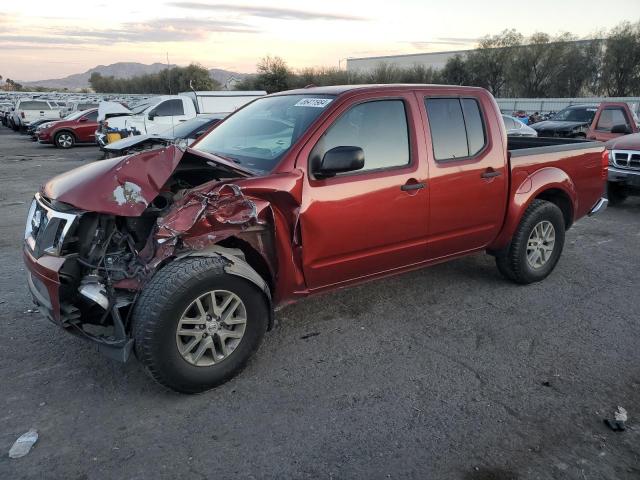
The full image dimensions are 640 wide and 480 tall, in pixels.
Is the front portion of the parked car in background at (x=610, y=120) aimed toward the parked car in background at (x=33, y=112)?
no

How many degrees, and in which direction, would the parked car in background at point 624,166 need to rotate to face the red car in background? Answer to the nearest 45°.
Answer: approximately 45° to its right

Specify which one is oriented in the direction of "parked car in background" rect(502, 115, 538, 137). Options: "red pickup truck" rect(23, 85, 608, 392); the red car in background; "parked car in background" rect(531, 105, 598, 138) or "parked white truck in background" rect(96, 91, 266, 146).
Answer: "parked car in background" rect(531, 105, 598, 138)

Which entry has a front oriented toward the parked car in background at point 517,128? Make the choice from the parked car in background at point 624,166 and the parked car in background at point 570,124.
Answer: the parked car in background at point 570,124

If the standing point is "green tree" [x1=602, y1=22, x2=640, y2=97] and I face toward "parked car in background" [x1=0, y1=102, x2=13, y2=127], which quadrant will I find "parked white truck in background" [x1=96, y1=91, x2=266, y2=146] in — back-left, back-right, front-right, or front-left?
front-left

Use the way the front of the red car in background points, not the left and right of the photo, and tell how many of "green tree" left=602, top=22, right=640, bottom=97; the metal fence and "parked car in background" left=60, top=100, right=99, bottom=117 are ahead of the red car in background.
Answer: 0

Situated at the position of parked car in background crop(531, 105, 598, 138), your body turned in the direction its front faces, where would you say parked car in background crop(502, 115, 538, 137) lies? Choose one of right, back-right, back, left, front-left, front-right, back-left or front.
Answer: front

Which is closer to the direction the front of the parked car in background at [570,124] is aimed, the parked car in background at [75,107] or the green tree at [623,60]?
the parked car in background

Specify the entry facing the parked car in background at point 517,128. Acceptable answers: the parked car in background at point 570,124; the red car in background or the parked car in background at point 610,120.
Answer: the parked car in background at point 570,124

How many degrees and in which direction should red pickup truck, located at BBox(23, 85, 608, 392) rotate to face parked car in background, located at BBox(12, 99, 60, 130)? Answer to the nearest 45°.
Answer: approximately 90° to its right
